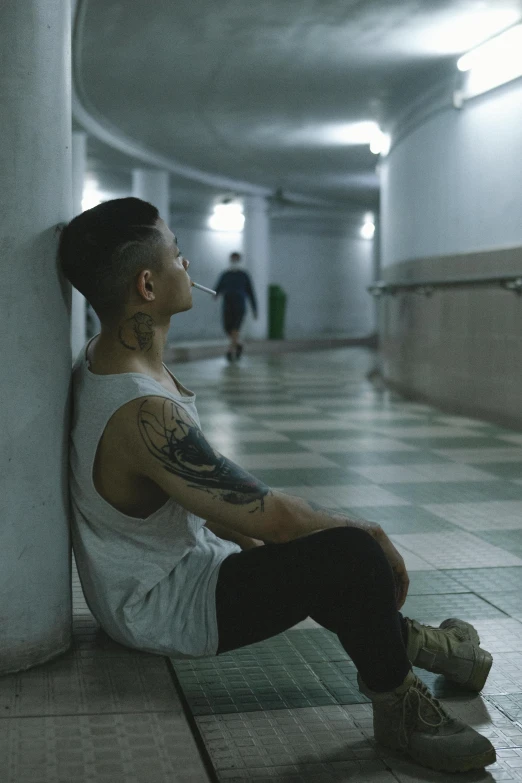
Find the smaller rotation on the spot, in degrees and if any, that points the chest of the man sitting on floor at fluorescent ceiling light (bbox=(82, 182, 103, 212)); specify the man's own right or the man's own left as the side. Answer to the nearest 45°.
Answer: approximately 90° to the man's own left

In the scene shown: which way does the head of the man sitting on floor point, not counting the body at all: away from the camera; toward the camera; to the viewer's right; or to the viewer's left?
to the viewer's right

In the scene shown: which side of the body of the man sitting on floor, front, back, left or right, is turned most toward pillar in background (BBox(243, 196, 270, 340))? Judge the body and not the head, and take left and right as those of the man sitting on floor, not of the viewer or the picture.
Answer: left

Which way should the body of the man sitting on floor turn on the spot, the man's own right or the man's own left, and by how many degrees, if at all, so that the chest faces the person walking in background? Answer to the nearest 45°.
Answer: approximately 90° to the man's own left

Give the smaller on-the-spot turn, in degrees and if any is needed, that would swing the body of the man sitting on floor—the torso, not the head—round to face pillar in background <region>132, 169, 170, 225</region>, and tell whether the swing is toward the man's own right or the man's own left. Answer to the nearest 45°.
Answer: approximately 90° to the man's own left

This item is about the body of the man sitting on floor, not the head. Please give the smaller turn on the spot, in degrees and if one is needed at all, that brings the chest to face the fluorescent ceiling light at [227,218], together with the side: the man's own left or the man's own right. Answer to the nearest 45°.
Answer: approximately 90° to the man's own left

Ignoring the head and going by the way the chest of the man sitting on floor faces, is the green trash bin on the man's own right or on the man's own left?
on the man's own left

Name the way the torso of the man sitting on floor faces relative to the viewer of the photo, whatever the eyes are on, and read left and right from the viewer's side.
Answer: facing to the right of the viewer
